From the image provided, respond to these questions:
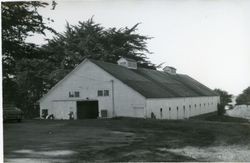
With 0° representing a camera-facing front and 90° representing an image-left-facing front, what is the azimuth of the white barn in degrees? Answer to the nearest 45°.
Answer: approximately 45°

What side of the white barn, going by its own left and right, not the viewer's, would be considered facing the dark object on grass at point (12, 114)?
front
